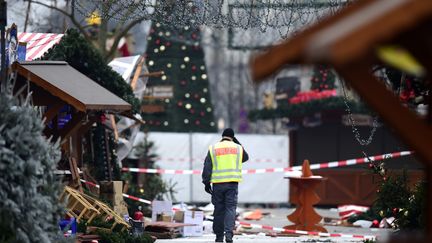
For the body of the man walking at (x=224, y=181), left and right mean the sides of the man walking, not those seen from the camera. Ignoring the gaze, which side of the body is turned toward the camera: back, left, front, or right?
back

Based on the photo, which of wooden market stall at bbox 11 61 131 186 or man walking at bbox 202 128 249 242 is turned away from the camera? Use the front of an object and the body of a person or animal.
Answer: the man walking

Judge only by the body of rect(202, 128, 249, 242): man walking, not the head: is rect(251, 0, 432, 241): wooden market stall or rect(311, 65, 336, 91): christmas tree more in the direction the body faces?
the christmas tree

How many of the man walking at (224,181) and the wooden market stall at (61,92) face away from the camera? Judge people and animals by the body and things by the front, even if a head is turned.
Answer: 1

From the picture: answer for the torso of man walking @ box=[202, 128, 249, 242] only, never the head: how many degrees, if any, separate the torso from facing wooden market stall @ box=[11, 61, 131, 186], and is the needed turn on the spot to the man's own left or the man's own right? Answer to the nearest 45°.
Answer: approximately 90° to the man's own left

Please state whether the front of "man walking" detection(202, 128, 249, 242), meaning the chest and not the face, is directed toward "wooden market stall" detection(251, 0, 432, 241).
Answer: no

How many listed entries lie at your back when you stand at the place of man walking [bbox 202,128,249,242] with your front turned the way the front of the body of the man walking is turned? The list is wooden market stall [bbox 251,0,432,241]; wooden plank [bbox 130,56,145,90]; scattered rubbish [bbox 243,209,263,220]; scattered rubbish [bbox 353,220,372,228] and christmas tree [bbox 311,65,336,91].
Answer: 1

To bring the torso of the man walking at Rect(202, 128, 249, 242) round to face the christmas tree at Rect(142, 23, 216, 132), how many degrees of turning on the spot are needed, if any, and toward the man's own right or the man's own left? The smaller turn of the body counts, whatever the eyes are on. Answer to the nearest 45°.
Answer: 0° — they already face it

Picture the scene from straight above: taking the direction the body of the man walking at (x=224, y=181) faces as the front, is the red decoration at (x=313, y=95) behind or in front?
in front

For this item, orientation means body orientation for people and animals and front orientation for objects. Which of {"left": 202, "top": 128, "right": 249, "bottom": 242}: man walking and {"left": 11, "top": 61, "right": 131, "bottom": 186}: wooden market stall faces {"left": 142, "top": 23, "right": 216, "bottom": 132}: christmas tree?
the man walking
